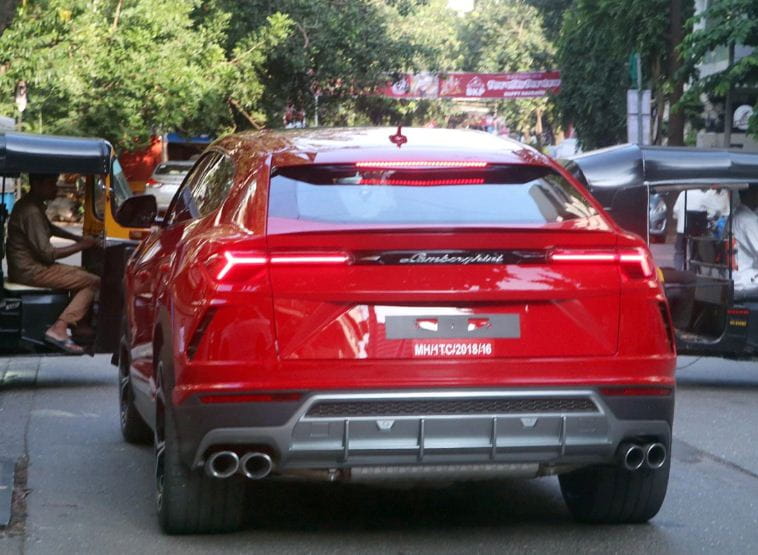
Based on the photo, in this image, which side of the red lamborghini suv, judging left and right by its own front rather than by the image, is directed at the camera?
back

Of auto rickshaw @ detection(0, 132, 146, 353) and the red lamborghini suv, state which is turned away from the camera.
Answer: the red lamborghini suv

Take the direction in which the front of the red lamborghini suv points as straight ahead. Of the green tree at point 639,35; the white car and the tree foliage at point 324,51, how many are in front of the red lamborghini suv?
3

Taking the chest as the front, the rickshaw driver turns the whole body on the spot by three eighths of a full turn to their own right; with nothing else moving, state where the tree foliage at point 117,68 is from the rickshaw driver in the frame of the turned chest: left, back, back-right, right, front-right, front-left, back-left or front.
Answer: back-right

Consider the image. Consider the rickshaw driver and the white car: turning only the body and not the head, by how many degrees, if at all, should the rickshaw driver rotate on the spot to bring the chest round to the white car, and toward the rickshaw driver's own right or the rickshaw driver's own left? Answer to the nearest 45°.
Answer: approximately 90° to the rickshaw driver's own left

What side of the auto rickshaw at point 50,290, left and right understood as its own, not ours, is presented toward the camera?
right

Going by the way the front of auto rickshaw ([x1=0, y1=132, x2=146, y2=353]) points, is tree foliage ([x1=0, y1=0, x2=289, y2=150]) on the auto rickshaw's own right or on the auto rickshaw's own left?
on the auto rickshaw's own left

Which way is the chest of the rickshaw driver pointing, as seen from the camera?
to the viewer's right

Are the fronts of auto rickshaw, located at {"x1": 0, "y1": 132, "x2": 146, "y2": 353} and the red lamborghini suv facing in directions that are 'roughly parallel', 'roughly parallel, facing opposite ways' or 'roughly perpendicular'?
roughly perpendicular

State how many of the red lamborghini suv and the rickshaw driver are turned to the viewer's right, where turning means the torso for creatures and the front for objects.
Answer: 1

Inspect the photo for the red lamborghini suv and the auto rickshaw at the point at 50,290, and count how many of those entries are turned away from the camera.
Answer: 1

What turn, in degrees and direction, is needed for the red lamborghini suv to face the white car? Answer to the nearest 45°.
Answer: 0° — it already faces it

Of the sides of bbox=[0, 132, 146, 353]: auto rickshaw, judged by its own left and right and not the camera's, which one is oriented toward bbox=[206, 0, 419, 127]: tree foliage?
left
